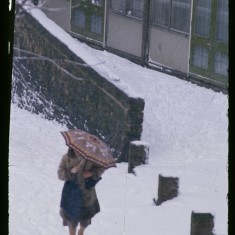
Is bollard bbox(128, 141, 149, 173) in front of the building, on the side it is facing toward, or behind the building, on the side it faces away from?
in front

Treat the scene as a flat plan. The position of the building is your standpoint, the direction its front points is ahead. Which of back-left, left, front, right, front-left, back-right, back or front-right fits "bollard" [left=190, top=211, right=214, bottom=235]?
front-left

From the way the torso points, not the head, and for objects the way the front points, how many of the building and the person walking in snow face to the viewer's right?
0

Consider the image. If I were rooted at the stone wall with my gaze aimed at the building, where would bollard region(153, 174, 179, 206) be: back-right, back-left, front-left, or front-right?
back-right

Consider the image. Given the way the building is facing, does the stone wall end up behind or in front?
in front

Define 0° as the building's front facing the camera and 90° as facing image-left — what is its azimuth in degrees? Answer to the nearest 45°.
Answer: approximately 45°
